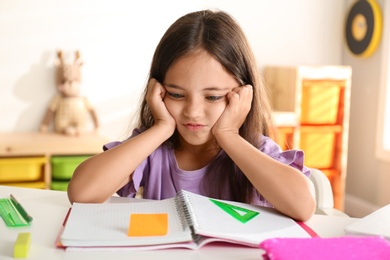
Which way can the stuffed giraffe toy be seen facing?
toward the camera

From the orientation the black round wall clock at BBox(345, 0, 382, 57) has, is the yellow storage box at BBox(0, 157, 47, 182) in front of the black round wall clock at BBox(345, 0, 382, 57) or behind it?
in front

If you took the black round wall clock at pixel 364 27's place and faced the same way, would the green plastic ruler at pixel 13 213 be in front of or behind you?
in front

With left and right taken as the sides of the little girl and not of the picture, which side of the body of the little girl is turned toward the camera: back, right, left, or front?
front

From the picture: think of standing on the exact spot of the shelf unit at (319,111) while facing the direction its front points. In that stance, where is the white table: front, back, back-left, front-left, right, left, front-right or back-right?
front

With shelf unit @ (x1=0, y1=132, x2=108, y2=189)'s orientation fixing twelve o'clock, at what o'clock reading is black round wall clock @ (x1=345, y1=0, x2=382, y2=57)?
The black round wall clock is roughly at 9 o'clock from the shelf unit.

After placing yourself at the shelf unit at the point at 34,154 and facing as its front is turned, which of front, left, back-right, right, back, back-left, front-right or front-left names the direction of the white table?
front

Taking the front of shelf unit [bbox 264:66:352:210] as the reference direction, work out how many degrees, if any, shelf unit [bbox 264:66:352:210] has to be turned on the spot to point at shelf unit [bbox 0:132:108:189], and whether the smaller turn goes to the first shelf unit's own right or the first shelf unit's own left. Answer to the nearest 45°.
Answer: approximately 45° to the first shelf unit's own right

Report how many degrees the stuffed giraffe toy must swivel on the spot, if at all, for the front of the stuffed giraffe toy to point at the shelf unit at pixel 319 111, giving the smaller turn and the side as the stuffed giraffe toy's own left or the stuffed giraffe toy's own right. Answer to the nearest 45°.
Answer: approximately 90° to the stuffed giraffe toy's own left

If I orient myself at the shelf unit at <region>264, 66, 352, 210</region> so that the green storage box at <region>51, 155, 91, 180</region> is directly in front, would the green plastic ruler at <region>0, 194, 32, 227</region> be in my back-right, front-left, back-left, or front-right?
front-left

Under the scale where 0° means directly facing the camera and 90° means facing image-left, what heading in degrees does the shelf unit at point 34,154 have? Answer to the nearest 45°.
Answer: approximately 0°

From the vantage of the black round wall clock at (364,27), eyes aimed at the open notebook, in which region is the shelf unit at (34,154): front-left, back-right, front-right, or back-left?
front-right

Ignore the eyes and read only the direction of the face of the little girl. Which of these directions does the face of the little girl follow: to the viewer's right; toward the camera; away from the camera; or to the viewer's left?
toward the camera

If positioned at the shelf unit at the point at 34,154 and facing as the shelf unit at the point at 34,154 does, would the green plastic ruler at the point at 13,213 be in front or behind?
in front

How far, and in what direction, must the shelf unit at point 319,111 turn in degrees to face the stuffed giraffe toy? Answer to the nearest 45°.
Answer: approximately 90° to its right

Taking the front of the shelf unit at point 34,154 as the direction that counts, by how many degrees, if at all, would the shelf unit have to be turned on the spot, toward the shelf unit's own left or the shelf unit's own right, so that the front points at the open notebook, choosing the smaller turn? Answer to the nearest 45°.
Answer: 0° — it already faces it
